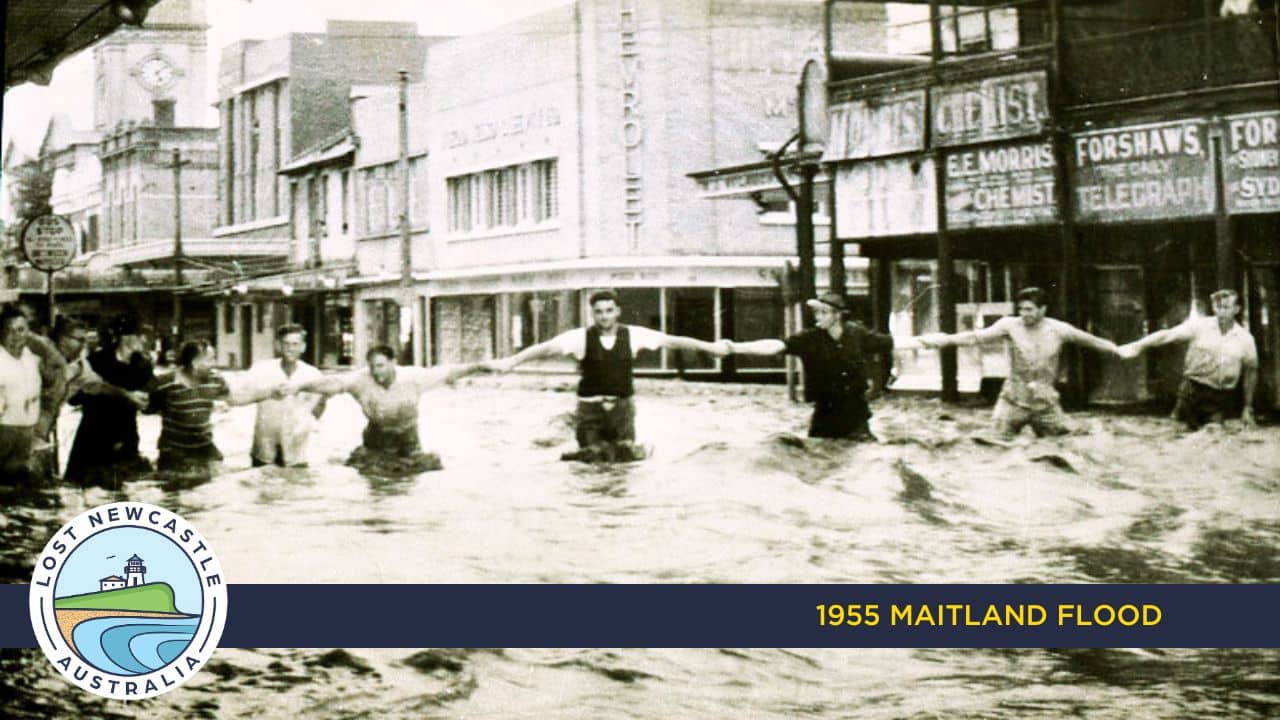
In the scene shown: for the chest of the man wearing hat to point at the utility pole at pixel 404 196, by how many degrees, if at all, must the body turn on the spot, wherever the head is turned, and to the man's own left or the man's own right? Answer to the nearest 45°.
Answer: approximately 90° to the man's own right

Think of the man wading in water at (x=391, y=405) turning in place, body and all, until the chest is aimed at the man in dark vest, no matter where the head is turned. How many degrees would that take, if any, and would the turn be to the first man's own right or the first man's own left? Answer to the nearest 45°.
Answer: approximately 90° to the first man's own left

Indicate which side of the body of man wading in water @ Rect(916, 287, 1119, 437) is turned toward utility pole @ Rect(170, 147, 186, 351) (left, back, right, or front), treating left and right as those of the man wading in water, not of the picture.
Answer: right

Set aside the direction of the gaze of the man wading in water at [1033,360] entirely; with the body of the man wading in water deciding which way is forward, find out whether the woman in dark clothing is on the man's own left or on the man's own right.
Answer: on the man's own right

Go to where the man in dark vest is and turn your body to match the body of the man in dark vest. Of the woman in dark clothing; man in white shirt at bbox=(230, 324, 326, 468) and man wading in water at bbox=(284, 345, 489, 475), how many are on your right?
3

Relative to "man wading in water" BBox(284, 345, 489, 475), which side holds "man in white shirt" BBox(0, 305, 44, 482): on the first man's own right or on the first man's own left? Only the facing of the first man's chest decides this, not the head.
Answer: on the first man's own right

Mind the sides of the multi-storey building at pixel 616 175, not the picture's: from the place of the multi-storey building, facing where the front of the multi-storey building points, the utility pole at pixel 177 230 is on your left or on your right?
on your right
